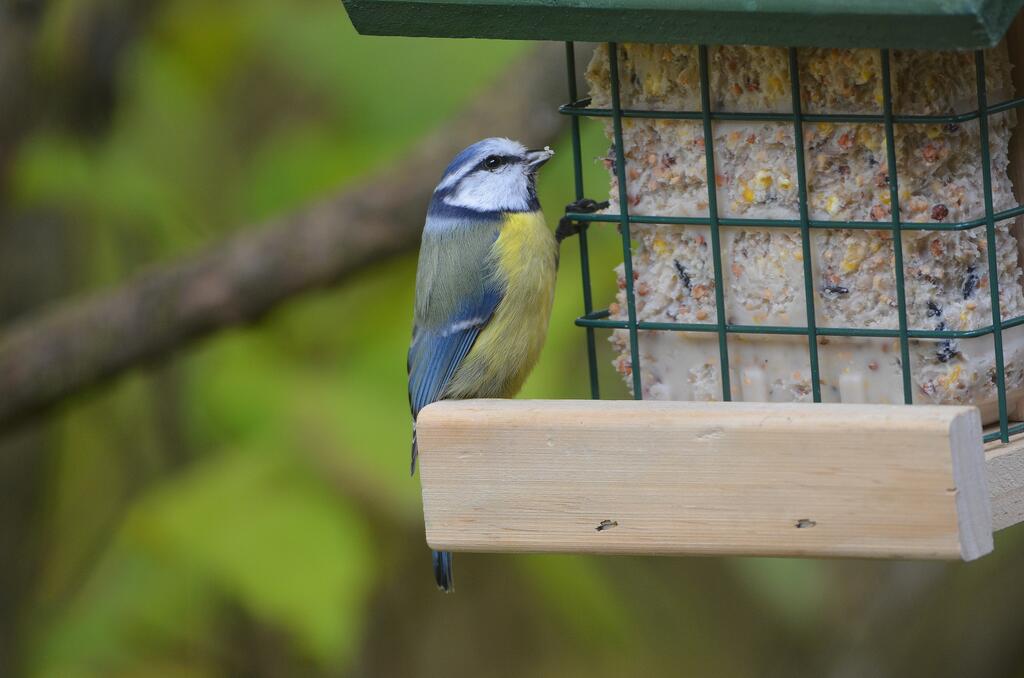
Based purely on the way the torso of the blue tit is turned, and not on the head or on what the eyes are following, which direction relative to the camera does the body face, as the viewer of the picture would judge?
to the viewer's right

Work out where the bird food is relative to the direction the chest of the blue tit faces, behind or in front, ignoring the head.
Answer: in front
